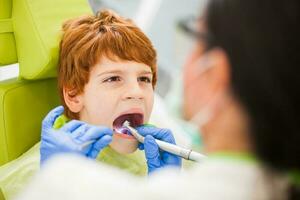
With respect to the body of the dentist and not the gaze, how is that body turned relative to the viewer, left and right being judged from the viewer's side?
facing away from the viewer and to the left of the viewer

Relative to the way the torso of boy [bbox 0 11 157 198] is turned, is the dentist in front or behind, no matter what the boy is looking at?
in front

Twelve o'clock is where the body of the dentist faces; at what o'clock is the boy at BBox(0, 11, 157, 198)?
The boy is roughly at 1 o'clock from the dentist.

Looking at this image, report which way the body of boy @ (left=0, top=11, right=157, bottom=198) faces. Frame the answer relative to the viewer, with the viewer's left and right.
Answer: facing the viewer and to the right of the viewer

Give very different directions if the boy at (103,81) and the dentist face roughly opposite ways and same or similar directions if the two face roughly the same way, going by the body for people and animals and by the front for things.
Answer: very different directions

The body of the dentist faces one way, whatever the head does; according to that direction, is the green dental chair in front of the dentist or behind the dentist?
in front
